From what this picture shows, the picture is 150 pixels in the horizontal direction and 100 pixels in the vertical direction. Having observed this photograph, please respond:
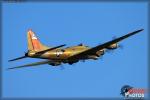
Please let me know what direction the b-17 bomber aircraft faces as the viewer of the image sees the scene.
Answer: facing away from the viewer and to the right of the viewer
